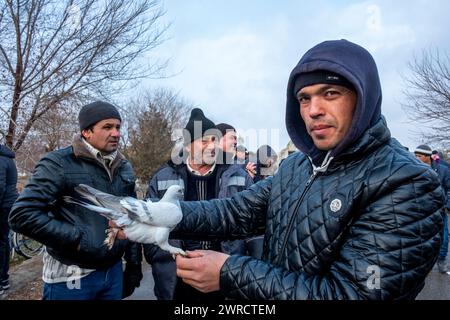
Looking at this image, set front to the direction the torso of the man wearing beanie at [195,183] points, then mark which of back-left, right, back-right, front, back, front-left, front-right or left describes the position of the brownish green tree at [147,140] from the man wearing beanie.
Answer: back

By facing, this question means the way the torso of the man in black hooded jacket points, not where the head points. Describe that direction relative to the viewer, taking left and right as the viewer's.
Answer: facing the viewer and to the left of the viewer

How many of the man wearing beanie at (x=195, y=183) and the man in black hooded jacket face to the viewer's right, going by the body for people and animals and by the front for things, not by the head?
0

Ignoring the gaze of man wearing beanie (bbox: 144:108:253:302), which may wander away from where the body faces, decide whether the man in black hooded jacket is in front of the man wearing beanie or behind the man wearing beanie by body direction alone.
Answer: in front

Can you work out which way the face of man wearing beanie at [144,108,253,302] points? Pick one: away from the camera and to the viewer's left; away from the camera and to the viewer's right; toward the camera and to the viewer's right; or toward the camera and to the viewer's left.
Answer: toward the camera and to the viewer's right

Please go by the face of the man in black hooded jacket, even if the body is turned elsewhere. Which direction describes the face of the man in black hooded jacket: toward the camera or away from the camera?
toward the camera

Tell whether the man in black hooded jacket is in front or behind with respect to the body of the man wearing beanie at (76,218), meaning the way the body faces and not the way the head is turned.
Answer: in front

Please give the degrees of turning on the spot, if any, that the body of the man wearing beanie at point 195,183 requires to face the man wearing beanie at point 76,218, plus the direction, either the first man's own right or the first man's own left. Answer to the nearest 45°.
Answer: approximately 45° to the first man's own right

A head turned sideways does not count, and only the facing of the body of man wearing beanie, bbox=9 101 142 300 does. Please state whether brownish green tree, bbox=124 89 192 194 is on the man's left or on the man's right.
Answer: on the man's left

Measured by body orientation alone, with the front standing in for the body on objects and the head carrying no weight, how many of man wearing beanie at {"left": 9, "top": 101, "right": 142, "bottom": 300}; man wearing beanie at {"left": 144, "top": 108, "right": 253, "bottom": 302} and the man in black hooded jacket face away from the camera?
0

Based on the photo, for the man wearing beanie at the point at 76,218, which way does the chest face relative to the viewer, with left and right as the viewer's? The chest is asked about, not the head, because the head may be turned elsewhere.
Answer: facing the viewer and to the right of the viewer

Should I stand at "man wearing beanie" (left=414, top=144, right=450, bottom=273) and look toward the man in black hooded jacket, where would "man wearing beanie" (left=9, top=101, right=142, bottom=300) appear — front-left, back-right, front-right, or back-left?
front-right

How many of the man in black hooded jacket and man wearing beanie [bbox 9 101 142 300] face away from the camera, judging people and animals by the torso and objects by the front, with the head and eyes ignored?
0

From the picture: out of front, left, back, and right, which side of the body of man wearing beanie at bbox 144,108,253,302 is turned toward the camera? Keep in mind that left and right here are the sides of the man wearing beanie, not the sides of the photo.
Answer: front
